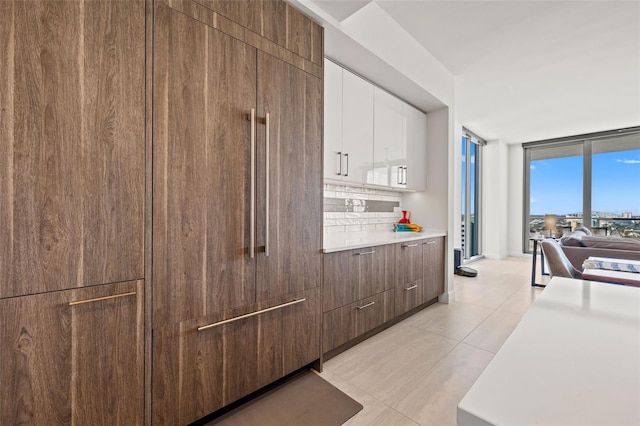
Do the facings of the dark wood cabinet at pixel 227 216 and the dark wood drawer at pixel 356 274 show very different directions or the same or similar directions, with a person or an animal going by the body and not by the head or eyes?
same or similar directions

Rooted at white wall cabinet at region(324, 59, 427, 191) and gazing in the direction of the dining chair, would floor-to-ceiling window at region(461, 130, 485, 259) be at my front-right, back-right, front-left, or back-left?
front-left

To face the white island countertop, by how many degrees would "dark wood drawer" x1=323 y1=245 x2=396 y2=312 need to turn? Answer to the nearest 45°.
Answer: approximately 45° to its right

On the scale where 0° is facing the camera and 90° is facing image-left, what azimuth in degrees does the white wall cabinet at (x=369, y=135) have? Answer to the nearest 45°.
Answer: approximately 315°

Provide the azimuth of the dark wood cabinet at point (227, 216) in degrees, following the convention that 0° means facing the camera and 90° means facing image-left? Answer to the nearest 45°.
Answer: approximately 315°

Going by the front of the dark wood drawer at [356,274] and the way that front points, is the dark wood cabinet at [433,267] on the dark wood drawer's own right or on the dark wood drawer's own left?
on the dark wood drawer's own left

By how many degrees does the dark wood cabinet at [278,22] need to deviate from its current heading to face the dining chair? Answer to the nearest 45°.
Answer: approximately 45° to its left

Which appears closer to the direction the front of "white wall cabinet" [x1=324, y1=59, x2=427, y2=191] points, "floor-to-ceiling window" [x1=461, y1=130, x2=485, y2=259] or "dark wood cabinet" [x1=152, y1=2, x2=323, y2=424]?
the dark wood cabinet

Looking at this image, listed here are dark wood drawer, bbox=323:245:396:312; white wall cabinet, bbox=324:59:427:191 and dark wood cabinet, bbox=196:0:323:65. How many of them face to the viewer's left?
0

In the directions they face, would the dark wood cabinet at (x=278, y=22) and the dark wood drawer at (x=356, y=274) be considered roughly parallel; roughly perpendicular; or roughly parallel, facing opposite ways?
roughly parallel

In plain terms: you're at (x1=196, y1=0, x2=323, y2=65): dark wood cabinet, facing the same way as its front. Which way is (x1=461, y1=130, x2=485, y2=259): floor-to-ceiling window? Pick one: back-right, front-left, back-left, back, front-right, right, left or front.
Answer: left

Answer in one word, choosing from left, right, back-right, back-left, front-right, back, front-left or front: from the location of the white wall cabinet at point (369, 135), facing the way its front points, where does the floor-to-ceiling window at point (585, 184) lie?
left

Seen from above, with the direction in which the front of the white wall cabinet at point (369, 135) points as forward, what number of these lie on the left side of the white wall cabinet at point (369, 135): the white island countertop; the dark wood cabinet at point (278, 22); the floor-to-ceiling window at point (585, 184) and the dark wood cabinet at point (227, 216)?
1

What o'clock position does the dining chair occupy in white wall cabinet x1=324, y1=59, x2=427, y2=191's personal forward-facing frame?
The dining chair is roughly at 10 o'clock from the white wall cabinet.

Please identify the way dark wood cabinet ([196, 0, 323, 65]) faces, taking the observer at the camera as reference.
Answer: facing the viewer and to the right of the viewer

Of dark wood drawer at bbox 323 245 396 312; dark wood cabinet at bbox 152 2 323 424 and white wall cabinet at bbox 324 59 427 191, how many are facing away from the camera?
0
